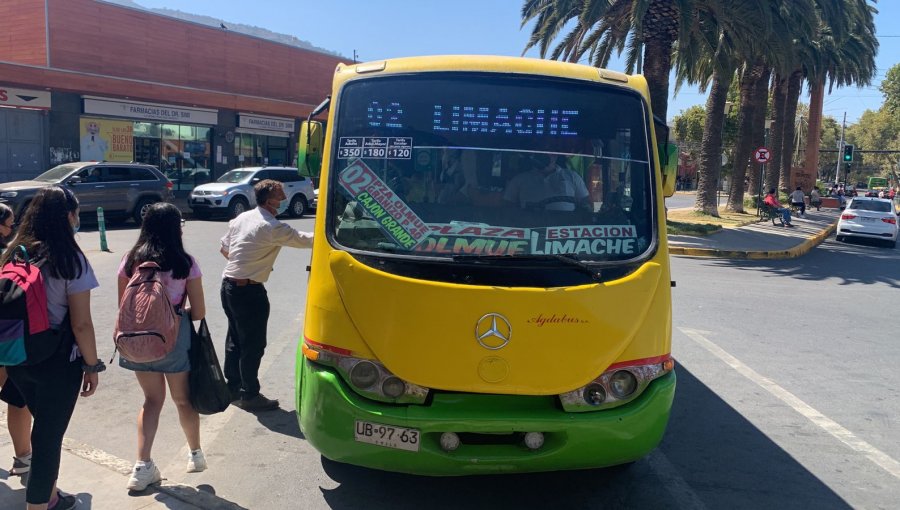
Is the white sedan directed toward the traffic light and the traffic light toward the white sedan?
yes

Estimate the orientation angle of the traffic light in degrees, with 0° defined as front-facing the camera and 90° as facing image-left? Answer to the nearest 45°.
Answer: approximately 0°

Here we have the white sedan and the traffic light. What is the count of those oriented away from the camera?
1

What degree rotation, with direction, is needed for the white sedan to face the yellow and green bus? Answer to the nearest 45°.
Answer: approximately 180°

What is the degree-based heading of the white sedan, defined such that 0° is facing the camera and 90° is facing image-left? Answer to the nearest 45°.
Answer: approximately 180°

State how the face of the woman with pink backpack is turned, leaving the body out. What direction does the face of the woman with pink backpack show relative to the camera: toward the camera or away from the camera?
away from the camera

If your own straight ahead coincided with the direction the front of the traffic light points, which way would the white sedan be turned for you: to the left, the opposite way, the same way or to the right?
the opposite way

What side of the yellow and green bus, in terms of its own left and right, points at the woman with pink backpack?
right

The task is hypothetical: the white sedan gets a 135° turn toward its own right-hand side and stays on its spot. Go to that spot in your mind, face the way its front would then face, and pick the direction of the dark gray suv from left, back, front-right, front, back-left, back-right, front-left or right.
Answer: right
